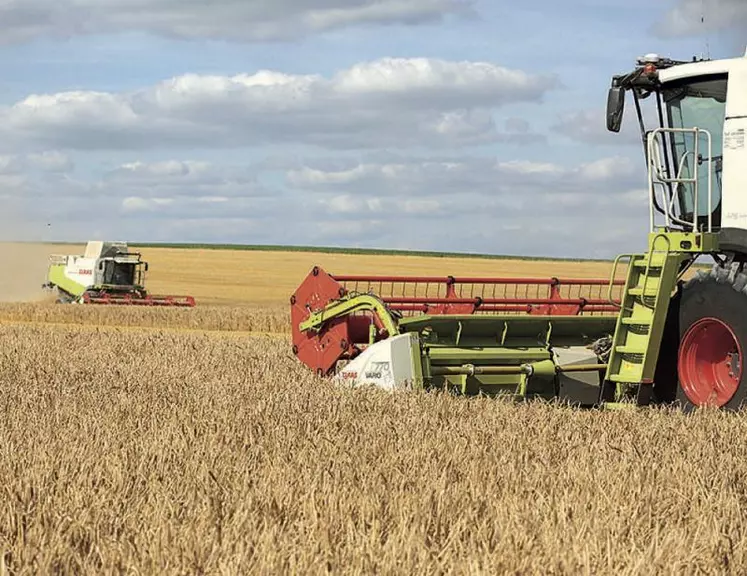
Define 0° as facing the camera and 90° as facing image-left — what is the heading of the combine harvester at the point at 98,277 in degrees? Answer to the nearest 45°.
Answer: approximately 315°
